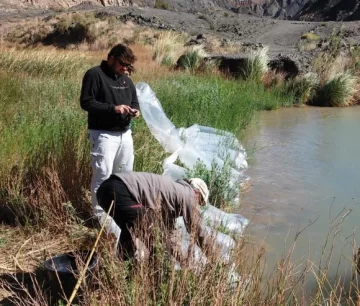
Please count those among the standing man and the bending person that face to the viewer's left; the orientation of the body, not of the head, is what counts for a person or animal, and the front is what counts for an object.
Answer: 0

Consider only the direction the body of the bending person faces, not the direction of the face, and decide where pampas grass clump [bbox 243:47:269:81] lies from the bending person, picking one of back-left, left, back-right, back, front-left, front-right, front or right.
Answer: left

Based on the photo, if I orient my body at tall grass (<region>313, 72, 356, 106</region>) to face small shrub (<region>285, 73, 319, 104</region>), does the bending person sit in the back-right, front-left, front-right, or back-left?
front-left

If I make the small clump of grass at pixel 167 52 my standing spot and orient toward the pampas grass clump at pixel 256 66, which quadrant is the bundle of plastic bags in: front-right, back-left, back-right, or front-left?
front-right

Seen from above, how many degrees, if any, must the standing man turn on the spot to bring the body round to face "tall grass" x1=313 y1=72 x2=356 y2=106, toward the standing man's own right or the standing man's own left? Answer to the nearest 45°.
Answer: approximately 90° to the standing man's own left

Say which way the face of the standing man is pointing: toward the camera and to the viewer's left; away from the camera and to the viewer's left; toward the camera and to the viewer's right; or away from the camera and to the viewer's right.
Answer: toward the camera and to the viewer's right

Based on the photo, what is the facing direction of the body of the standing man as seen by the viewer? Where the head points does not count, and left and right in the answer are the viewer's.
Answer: facing the viewer and to the right of the viewer

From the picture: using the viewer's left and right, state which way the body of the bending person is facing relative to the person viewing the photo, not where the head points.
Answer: facing to the right of the viewer

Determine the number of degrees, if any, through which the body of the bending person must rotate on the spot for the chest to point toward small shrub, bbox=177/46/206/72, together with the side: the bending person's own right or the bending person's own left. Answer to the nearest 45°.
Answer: approximately 90° to the bending person's own left

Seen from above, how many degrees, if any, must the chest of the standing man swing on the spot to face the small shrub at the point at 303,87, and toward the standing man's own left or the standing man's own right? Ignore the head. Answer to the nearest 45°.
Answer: approximately 90° to the standing man's own left

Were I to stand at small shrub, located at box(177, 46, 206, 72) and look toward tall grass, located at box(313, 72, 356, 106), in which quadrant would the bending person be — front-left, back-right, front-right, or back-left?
front-right

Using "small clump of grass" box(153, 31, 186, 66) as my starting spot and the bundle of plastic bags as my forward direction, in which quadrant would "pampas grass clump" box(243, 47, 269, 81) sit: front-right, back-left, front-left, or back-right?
front-left

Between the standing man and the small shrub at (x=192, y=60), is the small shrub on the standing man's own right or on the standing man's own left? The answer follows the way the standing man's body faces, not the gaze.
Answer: on the standing man's own left
